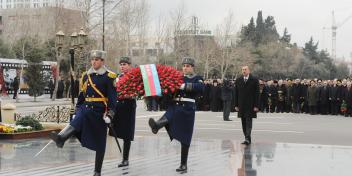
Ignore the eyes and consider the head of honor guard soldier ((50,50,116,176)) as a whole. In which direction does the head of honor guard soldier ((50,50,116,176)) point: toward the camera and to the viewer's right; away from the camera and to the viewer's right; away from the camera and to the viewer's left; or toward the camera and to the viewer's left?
toward the camera and to the viewer's left

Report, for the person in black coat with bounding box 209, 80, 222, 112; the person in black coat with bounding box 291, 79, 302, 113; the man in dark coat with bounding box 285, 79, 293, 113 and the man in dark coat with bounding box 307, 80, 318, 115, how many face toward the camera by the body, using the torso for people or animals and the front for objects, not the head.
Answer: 4

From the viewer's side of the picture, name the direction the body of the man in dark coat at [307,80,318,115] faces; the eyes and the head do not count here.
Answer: toward the camera

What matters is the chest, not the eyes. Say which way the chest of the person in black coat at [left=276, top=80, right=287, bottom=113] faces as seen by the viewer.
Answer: toward the camera

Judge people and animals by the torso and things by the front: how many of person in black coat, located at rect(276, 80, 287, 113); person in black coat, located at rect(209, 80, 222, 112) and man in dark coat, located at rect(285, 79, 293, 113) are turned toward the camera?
3

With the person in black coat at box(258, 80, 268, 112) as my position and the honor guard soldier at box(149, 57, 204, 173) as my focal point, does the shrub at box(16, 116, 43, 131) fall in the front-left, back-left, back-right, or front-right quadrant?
front-right

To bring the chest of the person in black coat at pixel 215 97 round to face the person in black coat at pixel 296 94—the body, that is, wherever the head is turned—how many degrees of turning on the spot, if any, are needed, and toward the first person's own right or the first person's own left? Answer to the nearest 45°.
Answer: approximately 90° to the first person's own left

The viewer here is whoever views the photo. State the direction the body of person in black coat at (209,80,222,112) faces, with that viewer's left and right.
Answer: facing the viewer

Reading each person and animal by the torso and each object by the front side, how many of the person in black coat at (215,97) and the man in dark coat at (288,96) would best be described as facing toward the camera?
2

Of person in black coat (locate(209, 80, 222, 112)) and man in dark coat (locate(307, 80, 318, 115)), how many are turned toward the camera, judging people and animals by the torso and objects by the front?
2

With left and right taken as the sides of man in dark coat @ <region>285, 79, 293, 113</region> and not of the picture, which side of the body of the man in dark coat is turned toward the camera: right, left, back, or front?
front

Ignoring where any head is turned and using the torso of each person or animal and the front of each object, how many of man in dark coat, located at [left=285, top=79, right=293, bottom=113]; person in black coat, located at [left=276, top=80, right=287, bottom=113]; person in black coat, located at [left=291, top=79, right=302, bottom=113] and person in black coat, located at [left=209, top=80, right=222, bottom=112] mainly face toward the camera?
4
